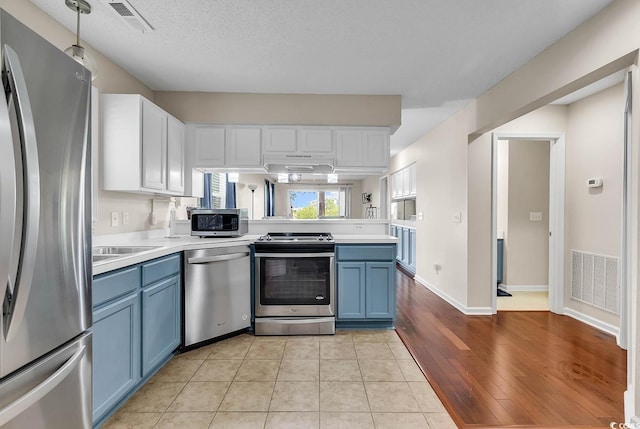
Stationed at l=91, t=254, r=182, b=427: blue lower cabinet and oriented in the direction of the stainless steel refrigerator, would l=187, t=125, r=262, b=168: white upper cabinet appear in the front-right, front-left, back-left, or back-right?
back-left

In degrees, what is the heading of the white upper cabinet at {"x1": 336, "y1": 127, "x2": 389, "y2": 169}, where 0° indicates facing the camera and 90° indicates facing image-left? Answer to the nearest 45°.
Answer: approximately 0°

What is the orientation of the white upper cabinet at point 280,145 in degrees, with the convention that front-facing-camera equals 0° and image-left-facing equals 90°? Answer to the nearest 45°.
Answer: approximately 0°

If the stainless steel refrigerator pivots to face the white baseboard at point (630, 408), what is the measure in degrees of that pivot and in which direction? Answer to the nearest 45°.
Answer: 0° — it already faces it

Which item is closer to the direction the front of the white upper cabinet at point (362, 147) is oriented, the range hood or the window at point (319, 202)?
the range hood

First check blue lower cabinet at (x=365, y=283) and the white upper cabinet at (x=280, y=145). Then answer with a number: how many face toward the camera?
2
